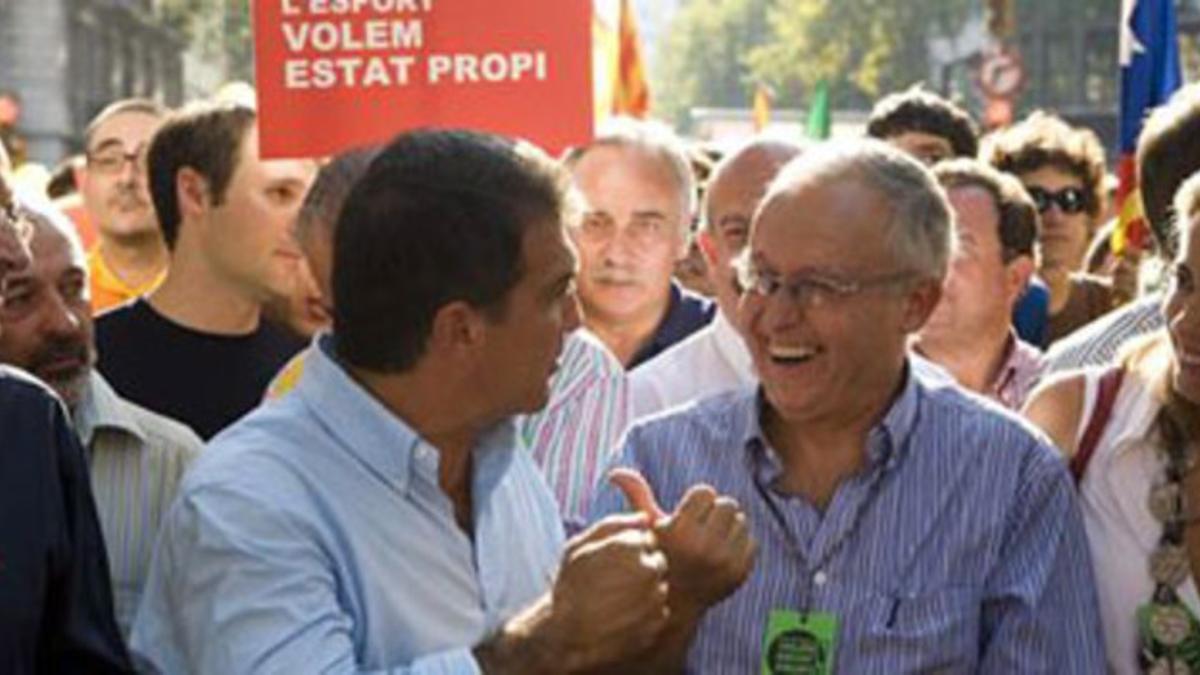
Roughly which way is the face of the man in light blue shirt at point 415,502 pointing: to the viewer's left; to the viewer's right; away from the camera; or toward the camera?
to the viewer's right

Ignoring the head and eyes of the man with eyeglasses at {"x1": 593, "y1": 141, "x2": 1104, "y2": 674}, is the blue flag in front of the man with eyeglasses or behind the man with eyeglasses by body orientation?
behind

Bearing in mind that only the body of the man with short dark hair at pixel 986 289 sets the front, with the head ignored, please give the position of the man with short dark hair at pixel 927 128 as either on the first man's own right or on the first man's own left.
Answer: on the first man's own right

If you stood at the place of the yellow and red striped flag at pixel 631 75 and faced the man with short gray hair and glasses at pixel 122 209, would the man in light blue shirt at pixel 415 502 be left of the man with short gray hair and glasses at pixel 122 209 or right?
left

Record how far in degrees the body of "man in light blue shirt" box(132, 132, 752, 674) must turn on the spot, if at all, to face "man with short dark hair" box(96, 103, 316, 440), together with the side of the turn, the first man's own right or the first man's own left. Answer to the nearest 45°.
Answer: approximately 135° to the first man's own left

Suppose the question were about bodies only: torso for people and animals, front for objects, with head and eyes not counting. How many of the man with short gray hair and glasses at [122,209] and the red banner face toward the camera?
2

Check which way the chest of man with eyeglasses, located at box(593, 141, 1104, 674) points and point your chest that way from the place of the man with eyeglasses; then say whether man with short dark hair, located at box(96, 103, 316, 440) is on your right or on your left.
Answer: on your right

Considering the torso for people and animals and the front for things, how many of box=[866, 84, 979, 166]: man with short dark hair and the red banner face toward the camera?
2

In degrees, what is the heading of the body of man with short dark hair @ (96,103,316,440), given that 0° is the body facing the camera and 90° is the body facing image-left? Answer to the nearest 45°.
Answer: approximately 315°

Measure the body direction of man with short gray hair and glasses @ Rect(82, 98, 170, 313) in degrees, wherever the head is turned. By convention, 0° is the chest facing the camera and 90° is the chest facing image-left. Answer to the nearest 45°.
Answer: approximately 0°
